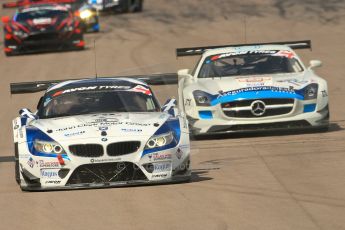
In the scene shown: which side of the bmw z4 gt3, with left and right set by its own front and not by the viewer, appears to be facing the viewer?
front

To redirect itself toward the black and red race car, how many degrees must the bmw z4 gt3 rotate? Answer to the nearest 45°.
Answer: approximately 180°

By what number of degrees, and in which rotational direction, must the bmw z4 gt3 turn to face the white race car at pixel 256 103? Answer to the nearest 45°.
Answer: approximately 135° to its left

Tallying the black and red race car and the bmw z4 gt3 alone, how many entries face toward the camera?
2

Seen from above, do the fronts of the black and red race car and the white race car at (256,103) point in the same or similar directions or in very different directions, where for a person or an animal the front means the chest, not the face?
same or similar directions

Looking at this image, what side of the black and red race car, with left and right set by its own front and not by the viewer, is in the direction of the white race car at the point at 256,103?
front

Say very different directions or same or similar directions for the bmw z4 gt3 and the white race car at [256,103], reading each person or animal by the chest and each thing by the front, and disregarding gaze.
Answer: same or similar directions

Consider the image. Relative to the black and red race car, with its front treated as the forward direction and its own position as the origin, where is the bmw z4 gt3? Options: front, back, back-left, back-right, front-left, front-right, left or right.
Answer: front

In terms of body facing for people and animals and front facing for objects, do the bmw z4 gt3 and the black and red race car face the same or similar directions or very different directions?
same or similar directions

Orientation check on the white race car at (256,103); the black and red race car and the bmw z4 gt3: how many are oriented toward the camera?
3

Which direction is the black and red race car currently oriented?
toward the camera
